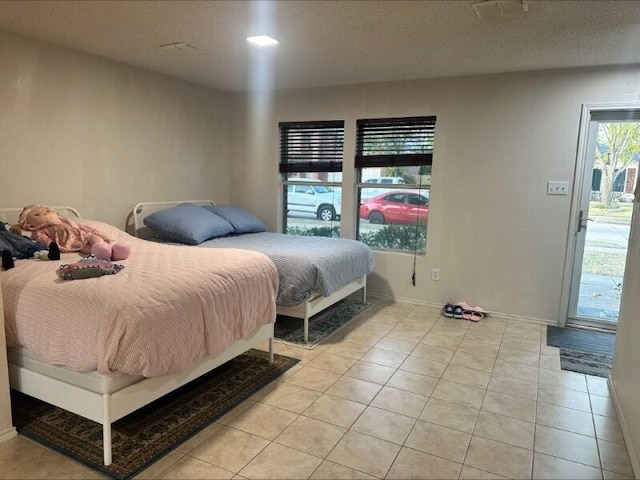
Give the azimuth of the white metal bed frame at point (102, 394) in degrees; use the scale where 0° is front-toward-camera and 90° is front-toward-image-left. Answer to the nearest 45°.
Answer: approximately 315°

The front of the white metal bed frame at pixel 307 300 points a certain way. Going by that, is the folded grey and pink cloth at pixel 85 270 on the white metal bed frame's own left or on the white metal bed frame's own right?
on the white metal bed frame's own right

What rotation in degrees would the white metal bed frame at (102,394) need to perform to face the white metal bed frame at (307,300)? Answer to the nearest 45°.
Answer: approximately 90° to its left

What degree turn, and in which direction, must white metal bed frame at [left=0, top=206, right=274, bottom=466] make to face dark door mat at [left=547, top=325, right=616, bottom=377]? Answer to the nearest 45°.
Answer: approximately 45° to its left

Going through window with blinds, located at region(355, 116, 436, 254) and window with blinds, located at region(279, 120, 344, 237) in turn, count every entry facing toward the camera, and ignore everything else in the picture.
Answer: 2

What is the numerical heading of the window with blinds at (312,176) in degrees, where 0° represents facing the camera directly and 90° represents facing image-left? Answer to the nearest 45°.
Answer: approximately 0°

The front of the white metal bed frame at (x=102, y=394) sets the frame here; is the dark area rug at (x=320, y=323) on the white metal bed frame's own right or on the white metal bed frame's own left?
on the white metal bed frame's own left

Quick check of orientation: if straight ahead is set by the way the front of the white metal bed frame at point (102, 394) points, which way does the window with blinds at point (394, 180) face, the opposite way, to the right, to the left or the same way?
to the right

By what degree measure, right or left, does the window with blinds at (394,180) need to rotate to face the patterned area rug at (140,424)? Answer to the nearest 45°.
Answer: approximately 45° to its right
